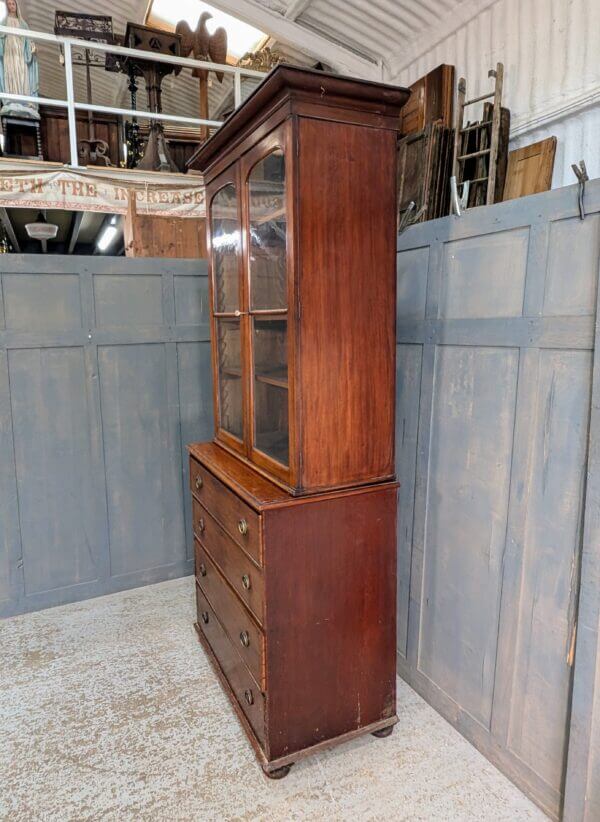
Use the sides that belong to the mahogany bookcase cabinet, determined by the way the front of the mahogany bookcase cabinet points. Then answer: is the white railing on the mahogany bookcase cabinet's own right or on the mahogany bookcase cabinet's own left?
on the mahogany bookcase cabinet's own right

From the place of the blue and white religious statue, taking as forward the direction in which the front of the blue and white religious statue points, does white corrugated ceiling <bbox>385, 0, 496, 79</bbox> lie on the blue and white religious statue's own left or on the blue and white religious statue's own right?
on the blue and white religious statue's own left

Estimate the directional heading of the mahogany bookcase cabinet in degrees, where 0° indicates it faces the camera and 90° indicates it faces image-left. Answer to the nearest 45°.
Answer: approximately 90°

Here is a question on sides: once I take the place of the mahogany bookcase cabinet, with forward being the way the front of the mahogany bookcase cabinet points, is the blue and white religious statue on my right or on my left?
on my right

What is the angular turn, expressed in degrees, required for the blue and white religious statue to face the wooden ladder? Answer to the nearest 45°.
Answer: approximately 45° to its left

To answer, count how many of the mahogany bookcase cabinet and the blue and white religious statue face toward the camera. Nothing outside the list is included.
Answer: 1

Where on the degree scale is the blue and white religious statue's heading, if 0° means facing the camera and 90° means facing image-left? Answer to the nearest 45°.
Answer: approximately 0°
